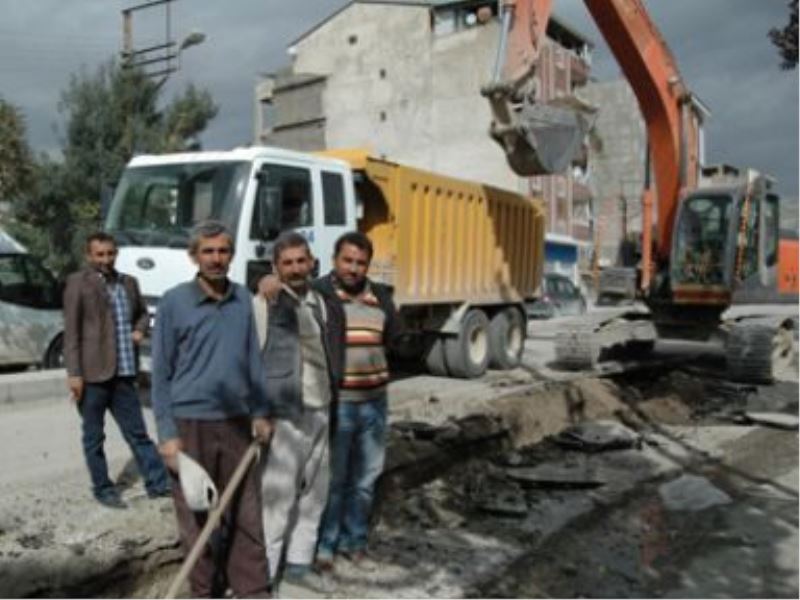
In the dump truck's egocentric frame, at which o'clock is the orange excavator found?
The orange excavator is roughly at 7 o'clock from the dump truck.

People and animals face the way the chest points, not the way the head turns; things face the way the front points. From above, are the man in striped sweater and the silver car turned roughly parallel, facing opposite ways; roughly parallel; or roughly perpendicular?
roughly perpendicular

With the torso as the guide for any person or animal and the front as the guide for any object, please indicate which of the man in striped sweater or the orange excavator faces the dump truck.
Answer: the orange excavator

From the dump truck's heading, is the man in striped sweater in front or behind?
in front

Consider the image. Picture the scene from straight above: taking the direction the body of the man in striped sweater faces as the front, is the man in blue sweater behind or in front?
in front

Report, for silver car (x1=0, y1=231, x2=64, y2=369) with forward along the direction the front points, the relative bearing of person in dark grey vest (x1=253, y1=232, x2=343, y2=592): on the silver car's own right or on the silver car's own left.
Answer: on the silver car's own right

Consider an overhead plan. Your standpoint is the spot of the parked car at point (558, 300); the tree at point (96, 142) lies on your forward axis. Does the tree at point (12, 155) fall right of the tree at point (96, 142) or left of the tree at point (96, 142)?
left

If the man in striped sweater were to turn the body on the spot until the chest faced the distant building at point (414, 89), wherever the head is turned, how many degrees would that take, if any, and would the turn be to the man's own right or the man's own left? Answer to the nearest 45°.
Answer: approximately 180°

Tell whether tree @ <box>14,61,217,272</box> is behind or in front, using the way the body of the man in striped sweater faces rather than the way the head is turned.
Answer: behind

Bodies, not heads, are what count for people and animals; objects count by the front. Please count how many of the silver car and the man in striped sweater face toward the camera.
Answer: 1
